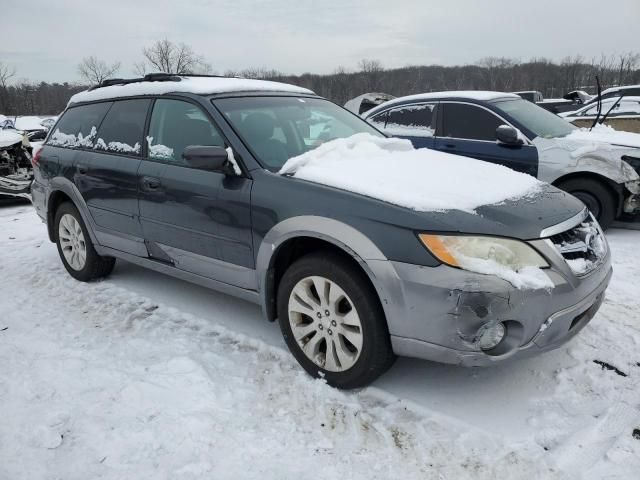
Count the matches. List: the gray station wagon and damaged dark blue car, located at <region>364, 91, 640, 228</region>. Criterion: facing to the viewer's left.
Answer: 0

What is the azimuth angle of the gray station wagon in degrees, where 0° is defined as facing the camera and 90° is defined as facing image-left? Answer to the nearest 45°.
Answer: approximately 315°

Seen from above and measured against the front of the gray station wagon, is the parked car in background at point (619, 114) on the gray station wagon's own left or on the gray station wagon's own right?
on the gray station wagon's own left

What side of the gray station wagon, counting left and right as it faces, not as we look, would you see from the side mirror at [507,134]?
left

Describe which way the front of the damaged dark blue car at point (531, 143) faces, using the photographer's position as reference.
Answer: facing the viewer and to the right of the viewer

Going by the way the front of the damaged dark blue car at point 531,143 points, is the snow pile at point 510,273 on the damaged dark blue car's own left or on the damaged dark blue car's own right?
on the damaged dark blue car's own right

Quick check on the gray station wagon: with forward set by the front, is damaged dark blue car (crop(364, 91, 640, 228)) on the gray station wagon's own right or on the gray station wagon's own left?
on the gray station wagon's own left
